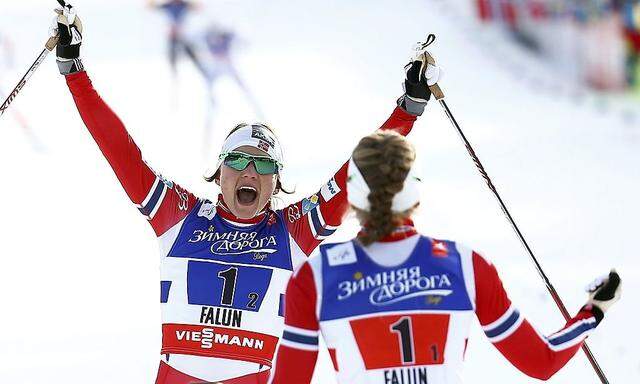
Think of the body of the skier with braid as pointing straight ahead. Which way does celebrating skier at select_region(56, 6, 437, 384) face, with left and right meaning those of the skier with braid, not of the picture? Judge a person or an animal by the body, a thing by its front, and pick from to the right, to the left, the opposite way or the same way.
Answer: the opposite way

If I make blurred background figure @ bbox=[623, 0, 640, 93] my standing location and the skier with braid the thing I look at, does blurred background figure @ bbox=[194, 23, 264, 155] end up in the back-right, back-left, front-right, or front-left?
front-right

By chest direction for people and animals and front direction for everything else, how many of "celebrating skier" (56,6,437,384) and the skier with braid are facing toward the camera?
1

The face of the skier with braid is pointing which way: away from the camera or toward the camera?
away from the camera

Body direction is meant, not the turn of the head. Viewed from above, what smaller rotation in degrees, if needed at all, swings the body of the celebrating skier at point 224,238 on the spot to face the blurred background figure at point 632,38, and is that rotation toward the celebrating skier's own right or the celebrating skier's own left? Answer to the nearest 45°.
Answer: approximately 135° to the celebrating skier's own left

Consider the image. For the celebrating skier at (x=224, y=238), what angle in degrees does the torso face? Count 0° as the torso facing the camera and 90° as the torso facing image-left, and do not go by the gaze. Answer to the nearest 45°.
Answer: approximately 0°

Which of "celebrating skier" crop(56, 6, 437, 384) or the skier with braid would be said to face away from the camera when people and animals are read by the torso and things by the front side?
the skier with braid

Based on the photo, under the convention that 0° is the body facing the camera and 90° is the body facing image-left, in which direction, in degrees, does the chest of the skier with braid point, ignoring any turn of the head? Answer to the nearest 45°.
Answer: approximately 180°
